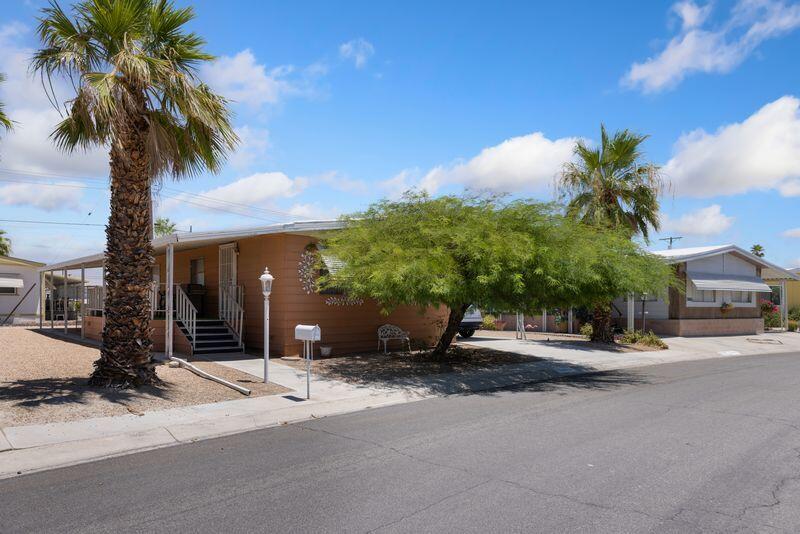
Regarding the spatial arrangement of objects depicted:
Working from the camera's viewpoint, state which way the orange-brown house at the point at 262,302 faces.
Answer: facing the viewer and to the left of the viewer

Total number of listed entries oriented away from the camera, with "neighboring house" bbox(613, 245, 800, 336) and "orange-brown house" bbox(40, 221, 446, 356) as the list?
0

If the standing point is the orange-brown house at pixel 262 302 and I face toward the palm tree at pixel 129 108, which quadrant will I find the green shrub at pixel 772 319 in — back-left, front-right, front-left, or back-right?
back-left

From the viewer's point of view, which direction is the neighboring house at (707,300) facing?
toward the camera

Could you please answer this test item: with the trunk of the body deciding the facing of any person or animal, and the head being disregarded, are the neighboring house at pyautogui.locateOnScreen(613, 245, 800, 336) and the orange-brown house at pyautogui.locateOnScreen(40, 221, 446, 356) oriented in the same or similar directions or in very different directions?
same or similar directions

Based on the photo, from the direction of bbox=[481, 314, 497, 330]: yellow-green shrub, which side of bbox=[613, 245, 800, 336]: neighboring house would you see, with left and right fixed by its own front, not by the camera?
right

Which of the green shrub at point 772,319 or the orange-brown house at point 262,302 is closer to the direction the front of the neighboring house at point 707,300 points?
the orange-brown house

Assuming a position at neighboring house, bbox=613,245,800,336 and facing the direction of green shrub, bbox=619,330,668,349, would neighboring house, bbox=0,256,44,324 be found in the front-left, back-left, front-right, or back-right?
front-right

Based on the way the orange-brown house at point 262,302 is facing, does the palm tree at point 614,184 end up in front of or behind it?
behind
